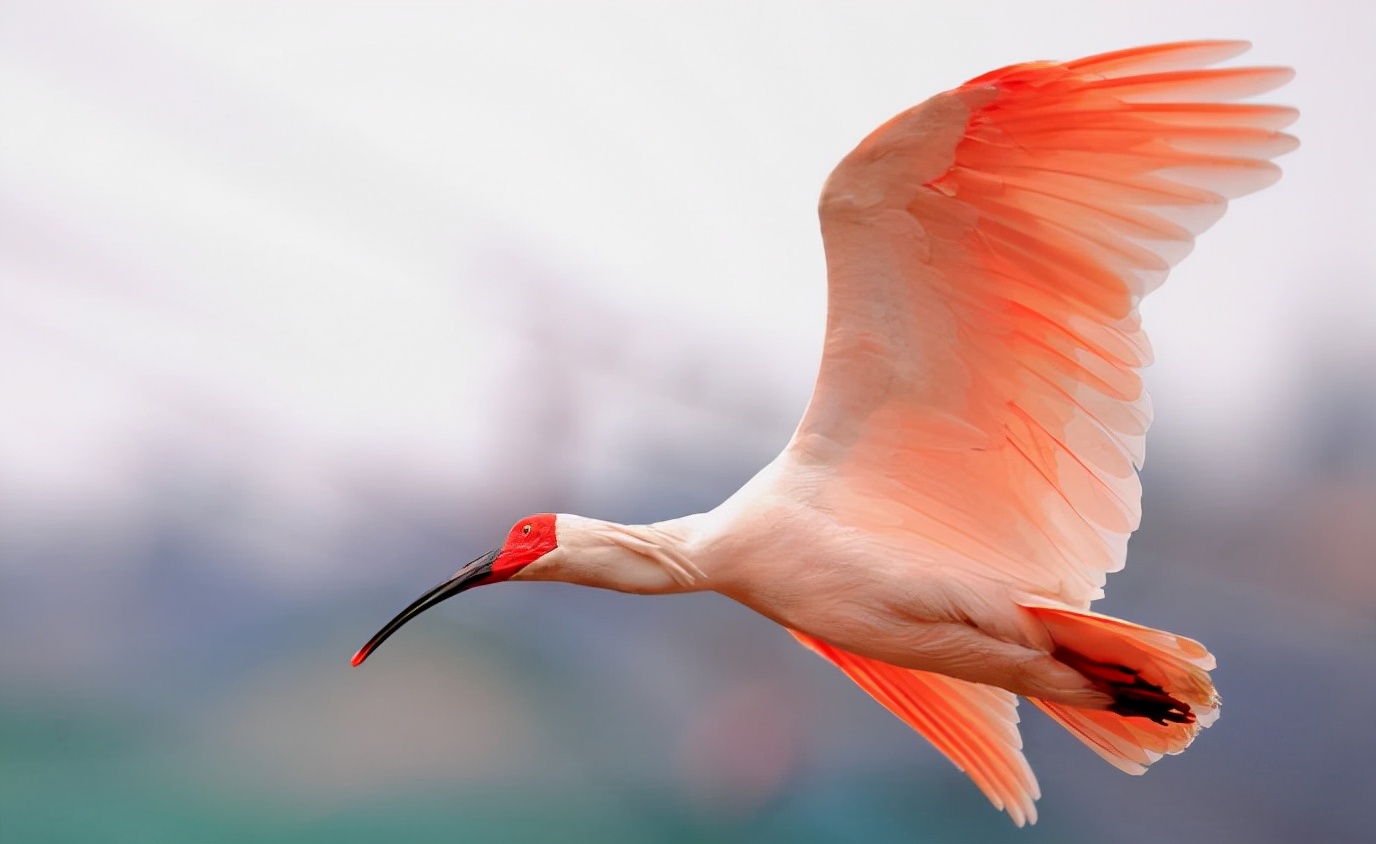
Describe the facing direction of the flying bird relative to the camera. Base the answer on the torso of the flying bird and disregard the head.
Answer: to the viewer's left
